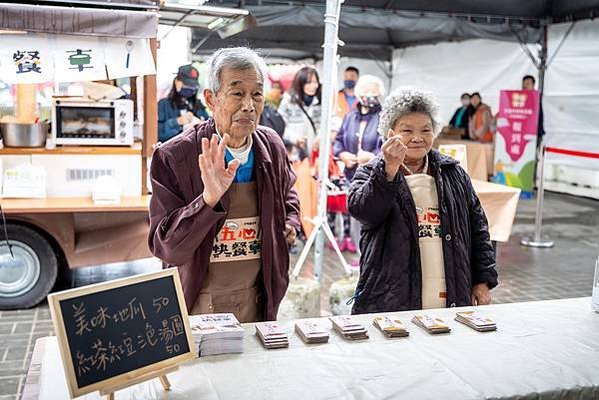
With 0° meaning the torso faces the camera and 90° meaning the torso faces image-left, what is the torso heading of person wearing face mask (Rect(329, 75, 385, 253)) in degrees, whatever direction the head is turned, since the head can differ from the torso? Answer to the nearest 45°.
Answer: approximately 0°

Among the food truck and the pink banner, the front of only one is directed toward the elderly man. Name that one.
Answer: the pink banner

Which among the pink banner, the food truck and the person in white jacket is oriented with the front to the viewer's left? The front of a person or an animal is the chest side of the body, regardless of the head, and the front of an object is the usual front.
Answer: the food truck

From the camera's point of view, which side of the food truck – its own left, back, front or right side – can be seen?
left

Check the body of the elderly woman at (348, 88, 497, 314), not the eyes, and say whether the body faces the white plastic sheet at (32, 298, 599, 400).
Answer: yes

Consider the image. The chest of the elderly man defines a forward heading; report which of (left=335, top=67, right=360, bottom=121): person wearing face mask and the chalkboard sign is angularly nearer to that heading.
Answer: the chalkboard sign

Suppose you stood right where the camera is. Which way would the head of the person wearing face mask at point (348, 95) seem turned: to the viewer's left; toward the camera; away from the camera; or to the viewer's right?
toward the camera

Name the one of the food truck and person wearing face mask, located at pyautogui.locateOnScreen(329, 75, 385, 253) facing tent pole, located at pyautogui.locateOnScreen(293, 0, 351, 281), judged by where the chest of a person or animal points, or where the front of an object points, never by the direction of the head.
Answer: the person wearing face mask

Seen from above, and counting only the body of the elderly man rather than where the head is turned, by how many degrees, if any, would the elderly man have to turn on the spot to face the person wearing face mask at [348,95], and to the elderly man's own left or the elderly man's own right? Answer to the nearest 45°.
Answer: approximately 135° to the elderly man's own left

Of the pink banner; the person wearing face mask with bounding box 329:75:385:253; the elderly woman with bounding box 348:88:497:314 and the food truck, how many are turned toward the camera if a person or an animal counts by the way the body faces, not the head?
3

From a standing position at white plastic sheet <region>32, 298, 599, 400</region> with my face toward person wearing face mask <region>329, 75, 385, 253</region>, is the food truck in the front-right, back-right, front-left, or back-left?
front-left

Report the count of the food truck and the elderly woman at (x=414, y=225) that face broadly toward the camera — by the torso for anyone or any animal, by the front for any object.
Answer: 1

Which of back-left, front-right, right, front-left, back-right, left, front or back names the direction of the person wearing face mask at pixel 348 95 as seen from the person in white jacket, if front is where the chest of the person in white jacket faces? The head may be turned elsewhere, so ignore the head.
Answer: left

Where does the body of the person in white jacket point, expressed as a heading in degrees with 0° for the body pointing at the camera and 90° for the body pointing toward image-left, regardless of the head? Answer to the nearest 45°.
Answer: approximately 315°

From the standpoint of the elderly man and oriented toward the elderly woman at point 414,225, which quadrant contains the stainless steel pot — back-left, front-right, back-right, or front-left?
back-left

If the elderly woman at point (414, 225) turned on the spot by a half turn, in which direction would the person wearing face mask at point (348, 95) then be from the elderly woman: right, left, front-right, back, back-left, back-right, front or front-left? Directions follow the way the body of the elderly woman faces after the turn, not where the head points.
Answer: front

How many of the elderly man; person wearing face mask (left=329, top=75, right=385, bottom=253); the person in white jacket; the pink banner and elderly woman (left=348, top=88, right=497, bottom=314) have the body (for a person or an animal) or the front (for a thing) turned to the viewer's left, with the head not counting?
0

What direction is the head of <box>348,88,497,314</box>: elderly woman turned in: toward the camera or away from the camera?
toward the camera

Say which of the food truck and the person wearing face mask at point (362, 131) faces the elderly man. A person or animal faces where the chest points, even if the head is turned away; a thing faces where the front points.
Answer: the person wearing face mask

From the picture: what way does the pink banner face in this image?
toward the camera

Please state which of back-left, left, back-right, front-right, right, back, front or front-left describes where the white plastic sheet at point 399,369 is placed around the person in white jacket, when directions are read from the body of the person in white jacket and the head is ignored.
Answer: front-right
